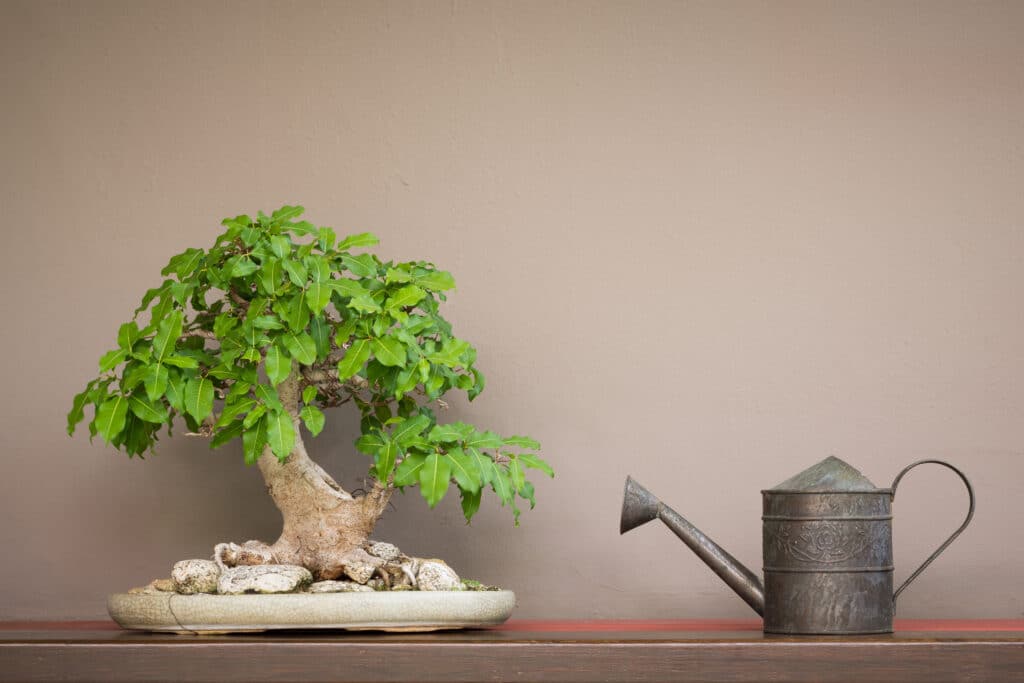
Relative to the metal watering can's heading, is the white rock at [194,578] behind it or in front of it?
in front

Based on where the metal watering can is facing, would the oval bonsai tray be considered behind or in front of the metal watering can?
in front

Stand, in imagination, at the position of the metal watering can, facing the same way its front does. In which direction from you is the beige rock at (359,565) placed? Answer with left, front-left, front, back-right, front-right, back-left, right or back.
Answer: front

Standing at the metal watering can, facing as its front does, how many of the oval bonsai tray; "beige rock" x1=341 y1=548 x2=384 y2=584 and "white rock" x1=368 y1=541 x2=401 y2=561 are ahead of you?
3

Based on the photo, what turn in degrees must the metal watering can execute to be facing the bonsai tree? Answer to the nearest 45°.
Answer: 0° — it already faces it

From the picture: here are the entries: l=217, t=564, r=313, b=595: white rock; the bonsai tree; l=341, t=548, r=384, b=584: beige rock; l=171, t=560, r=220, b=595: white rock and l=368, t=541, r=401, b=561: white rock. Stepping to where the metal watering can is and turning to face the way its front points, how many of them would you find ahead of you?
5

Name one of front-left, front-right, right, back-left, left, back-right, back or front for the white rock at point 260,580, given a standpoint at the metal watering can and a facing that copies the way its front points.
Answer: front

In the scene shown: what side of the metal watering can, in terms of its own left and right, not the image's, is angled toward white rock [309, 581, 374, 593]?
front

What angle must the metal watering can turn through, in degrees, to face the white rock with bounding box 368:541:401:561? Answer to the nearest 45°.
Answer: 0° — it already faces it

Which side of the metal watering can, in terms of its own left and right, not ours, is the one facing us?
left

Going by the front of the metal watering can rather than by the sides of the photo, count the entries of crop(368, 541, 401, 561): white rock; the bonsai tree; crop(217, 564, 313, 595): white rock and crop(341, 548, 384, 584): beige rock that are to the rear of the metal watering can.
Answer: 0
